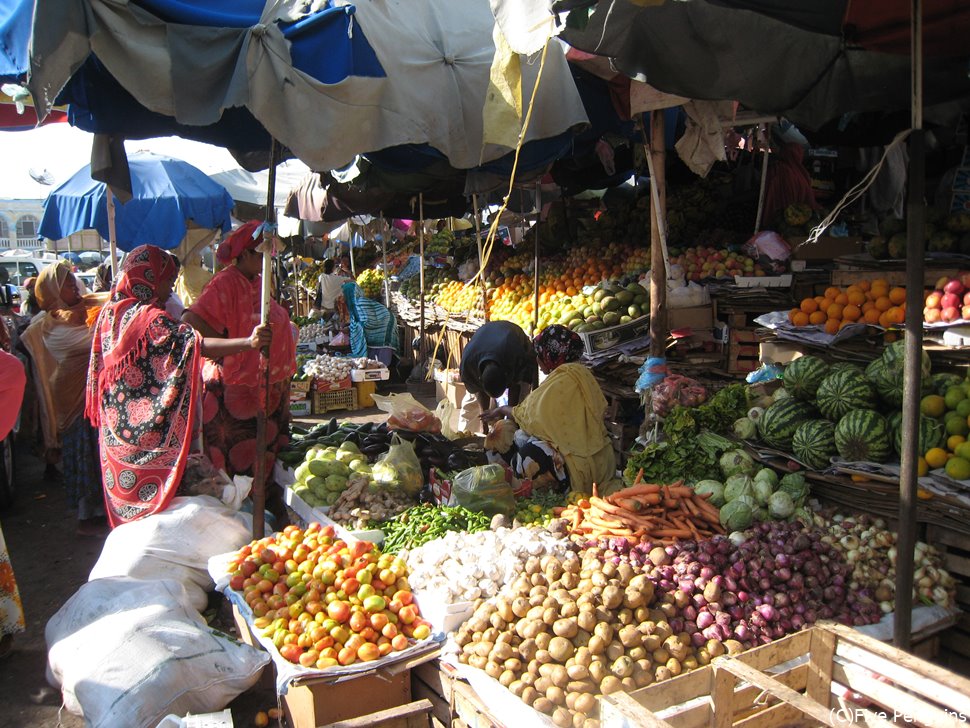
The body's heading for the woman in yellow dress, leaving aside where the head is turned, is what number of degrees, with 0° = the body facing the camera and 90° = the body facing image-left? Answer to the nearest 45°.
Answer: approximately 135°

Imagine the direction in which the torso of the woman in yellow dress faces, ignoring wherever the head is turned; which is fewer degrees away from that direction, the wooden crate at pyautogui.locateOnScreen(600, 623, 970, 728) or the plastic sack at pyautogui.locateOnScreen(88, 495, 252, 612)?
the plastic sack

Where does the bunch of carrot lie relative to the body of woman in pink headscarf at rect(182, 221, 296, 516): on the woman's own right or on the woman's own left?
on the woman's own right

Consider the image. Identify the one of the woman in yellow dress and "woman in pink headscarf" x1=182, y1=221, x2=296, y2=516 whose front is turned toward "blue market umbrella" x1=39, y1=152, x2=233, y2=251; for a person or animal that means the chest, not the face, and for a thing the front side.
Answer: the woman in yellow dress

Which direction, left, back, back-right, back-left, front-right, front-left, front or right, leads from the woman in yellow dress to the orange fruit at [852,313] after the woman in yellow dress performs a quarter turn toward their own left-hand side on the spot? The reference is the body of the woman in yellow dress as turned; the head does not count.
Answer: back-left
